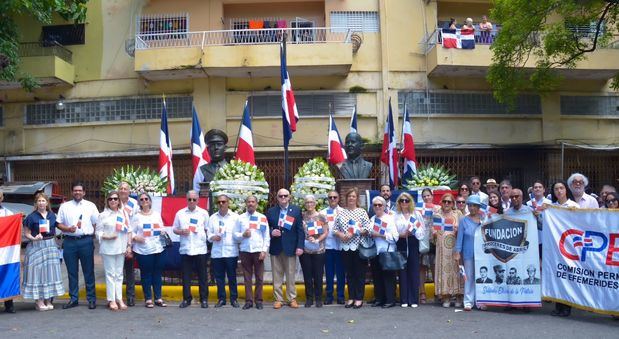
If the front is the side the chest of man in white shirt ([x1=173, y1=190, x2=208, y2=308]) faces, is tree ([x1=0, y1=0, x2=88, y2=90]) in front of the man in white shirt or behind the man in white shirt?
behind

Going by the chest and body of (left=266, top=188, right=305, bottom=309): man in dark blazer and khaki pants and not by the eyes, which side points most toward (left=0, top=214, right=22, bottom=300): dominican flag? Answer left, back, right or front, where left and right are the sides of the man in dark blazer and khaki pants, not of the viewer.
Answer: right

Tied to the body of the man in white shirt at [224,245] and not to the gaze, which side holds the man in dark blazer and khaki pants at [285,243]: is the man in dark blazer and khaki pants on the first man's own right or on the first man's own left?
on the first man's own left

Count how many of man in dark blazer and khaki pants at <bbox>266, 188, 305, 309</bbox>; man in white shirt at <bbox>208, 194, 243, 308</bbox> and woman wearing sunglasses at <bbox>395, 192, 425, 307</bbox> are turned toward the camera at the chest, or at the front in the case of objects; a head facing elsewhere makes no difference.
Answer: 3

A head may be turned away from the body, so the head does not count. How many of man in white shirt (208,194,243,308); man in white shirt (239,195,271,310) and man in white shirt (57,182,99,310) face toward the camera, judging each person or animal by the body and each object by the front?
3

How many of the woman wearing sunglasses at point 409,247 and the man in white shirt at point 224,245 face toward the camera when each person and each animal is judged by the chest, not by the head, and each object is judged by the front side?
2

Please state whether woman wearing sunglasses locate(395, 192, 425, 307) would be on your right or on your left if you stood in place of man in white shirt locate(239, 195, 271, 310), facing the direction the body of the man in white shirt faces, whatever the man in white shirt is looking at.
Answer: on your left

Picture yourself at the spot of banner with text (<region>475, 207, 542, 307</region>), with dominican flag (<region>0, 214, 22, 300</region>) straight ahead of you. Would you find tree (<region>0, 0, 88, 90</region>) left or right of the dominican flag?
right

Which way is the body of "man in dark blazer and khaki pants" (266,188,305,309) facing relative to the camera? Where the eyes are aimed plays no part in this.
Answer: toward the camera

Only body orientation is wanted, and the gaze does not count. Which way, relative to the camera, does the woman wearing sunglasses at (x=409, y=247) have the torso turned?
toward the camera

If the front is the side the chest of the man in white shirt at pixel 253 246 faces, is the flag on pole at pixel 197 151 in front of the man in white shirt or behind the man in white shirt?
behind

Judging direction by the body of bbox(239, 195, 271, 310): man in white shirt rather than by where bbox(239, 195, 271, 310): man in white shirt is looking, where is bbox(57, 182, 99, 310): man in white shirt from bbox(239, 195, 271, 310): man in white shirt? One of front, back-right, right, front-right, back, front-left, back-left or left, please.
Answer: right

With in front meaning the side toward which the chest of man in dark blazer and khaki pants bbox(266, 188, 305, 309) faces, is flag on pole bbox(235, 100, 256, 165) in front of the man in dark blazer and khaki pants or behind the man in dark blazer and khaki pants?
behind
